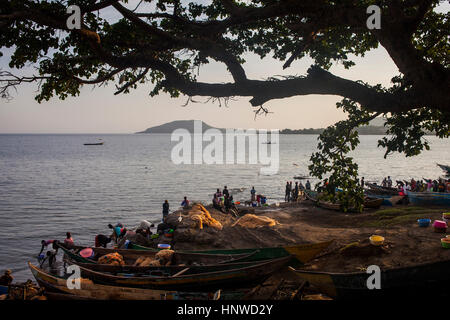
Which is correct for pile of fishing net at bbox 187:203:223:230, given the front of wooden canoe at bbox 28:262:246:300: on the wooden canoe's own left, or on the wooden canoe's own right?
on the wooden canoe's own right

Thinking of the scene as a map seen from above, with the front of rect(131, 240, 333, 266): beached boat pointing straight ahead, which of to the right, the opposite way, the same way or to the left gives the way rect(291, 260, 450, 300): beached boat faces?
the opposite way

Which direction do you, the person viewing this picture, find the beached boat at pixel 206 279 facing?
facing to the right of the viewer

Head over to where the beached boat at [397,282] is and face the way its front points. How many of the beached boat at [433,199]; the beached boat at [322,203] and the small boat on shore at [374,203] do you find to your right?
3

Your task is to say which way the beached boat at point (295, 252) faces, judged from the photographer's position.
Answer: facing to the right of the viewer

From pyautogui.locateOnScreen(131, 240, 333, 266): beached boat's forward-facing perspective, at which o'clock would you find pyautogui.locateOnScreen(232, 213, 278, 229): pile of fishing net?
The pile of fishing net is roughly at 9 o'clock from the beached boat.

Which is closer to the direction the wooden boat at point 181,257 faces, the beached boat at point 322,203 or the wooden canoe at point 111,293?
the beached boat

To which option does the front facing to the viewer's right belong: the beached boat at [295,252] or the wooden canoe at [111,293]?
the beached boat

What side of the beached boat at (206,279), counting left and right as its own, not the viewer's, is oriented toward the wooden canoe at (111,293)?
back

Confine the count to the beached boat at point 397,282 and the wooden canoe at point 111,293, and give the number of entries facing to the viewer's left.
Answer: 2

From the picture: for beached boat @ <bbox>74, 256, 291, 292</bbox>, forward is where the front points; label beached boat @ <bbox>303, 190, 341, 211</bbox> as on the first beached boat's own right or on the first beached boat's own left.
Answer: on the first beached boat's own left

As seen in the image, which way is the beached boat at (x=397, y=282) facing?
to the viewer's left
